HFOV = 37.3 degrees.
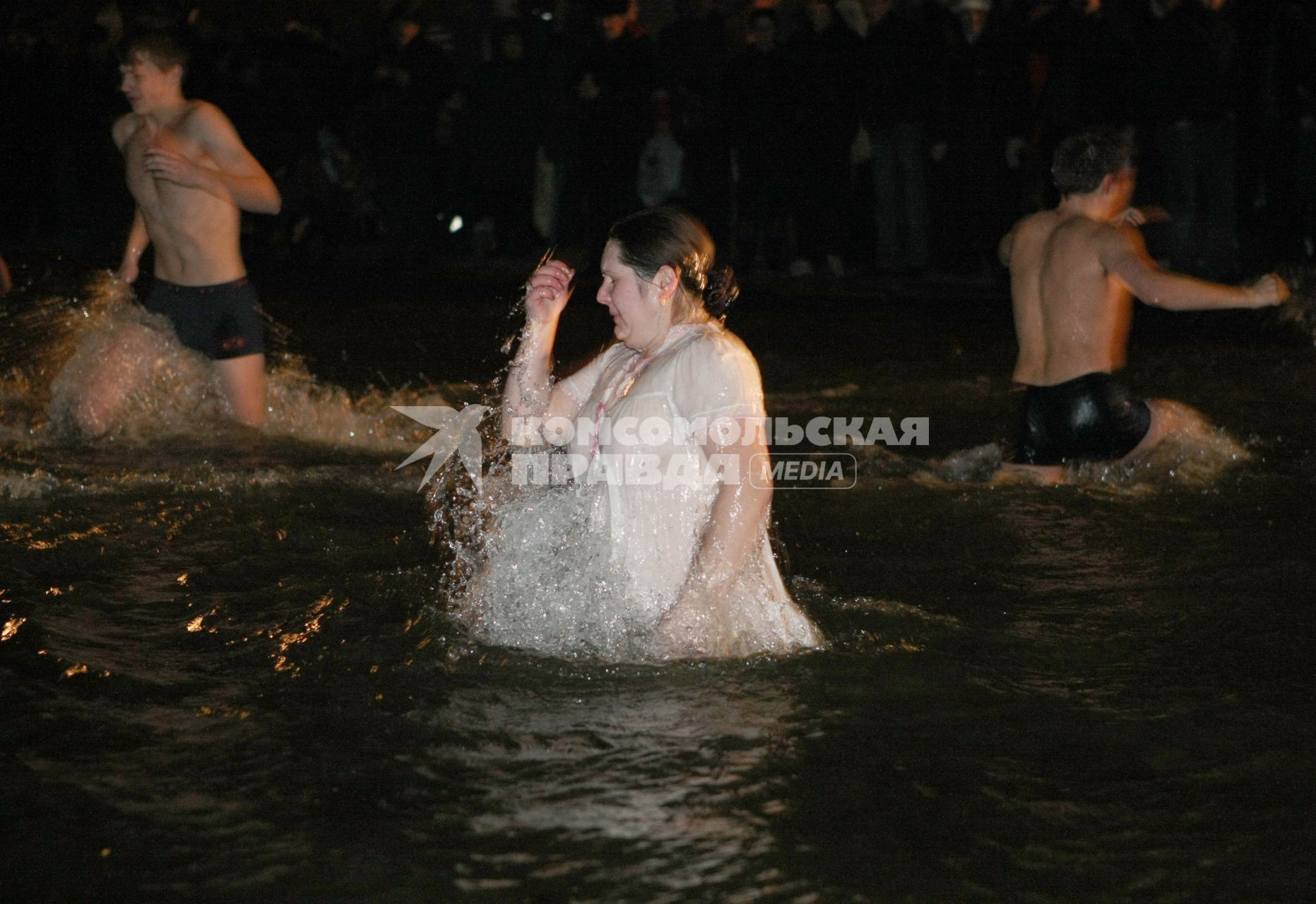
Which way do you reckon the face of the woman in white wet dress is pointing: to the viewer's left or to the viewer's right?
to the viewer's left

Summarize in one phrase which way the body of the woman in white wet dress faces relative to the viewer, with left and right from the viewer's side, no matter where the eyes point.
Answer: facing the viewer and to the left of the viewer

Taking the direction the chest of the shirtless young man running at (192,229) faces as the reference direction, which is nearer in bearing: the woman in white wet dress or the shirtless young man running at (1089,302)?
the woman in white wet dress

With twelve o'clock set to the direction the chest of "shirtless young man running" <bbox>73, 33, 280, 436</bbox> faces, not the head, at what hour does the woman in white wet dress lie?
The woman in white wet dress is roughly at 10 o'clock from the shirtless young man running.

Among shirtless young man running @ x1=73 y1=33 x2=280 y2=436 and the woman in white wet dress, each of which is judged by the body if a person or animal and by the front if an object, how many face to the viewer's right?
0

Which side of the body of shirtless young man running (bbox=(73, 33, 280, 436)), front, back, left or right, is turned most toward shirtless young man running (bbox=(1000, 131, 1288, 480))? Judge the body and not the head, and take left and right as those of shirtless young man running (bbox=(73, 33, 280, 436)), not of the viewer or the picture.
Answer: left

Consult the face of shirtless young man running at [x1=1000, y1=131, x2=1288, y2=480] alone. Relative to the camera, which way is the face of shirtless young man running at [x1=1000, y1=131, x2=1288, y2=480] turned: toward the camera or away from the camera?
away from the camera

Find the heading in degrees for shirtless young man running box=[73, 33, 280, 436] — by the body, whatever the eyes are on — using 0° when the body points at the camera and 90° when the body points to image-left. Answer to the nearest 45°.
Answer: approximately 45°

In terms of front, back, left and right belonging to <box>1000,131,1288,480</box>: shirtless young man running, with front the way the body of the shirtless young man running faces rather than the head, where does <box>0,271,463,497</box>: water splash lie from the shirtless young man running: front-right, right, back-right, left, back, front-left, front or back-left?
back-left

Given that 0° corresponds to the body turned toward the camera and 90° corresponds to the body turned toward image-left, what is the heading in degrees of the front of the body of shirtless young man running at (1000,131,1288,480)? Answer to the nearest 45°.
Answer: approximately 225°

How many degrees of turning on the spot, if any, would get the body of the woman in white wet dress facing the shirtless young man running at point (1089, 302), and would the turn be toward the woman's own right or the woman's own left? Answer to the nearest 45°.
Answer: approximately 180°
